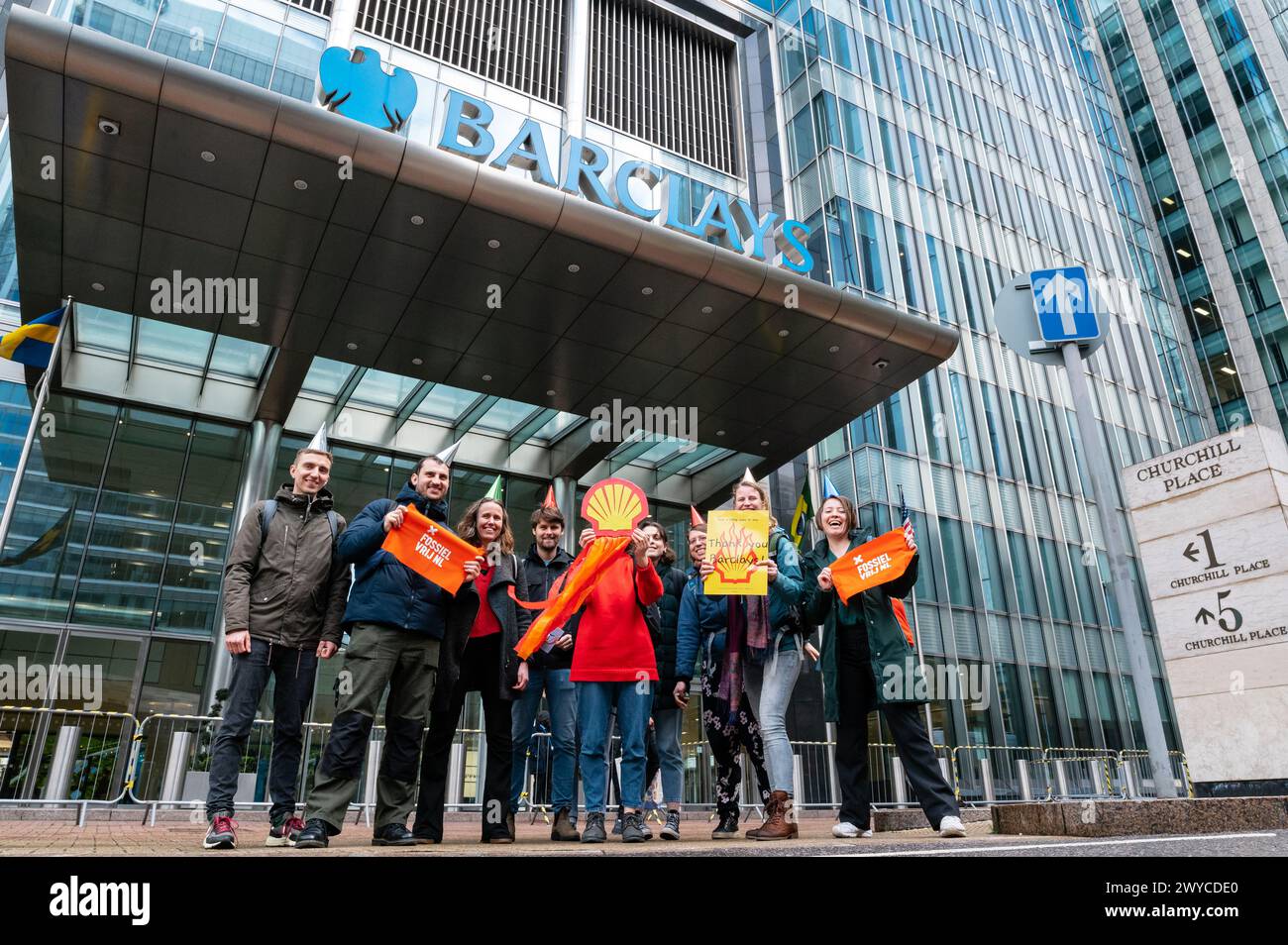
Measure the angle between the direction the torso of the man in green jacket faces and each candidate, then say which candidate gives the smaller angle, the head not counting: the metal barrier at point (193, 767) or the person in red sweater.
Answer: the person in red sweater

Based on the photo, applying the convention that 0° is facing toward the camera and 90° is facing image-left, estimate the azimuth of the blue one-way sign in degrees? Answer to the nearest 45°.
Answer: approximately 0°

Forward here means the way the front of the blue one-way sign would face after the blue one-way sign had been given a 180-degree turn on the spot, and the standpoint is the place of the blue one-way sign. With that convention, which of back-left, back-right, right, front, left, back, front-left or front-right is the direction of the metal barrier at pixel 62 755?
left

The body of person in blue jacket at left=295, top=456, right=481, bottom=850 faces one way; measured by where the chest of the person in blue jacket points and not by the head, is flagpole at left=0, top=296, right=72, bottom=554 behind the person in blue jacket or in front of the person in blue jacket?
behind

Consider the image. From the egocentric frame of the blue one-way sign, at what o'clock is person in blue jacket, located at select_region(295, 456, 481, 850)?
The person in blue jacket is roughly at 2 o'clock from the blue one-way sign.

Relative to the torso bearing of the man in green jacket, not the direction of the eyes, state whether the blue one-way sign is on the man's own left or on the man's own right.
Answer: on the man's own left

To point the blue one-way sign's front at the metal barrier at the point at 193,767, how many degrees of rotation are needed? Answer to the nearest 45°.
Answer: approximately 90° to its right

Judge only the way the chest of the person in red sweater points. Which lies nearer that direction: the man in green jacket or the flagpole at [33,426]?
the man in green jacket

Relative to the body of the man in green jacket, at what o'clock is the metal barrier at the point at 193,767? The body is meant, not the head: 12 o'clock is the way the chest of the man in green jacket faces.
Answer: The metal barrier is roughly at 6 o'clock from the man in green jacket.

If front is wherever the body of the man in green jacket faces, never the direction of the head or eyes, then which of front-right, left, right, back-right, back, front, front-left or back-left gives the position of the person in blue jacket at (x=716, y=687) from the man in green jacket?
left
